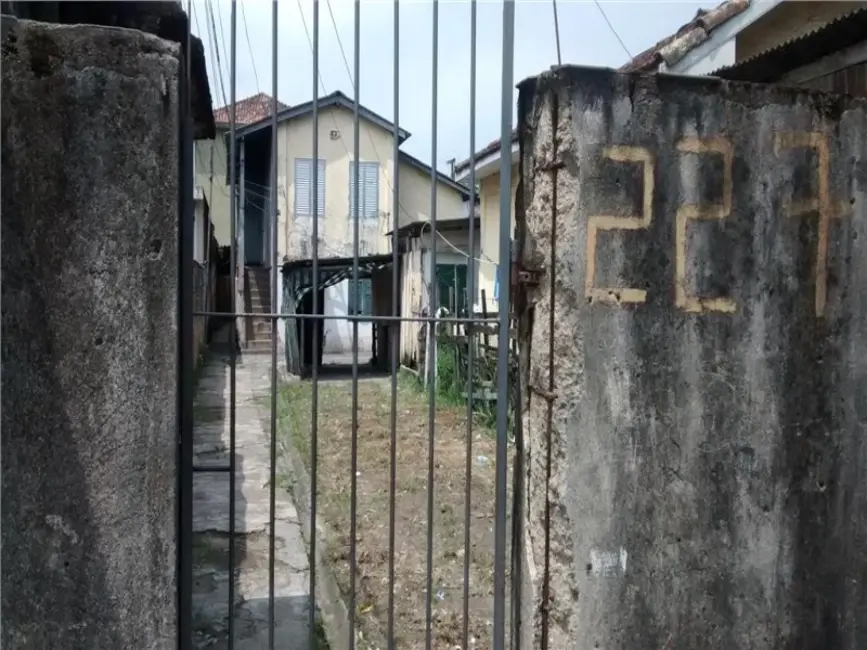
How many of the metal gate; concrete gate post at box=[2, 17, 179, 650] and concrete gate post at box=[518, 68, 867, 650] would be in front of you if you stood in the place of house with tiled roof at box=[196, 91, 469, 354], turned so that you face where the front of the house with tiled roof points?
3

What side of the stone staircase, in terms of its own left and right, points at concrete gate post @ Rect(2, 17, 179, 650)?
front

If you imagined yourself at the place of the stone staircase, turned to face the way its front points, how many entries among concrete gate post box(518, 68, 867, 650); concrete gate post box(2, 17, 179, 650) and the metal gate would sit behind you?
0

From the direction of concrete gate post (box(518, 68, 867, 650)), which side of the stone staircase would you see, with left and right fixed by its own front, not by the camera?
front

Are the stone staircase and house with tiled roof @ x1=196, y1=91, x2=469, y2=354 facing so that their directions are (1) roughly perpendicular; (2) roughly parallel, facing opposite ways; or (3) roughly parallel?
roughly parallel

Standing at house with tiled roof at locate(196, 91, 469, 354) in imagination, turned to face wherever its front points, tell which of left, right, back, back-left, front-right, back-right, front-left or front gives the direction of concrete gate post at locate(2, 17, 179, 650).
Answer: front

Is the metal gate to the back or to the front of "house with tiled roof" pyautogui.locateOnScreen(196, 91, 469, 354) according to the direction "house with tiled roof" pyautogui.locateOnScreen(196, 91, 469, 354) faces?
to the front

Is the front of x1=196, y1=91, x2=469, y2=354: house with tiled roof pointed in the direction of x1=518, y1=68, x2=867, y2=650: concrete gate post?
yes

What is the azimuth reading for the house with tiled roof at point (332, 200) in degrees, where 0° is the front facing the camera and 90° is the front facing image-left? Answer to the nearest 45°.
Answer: approximately 0°

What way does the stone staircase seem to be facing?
toward the camera

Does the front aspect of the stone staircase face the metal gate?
yes
